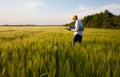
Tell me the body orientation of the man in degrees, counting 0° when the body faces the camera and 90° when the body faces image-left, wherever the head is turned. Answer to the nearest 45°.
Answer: approximately 90°
